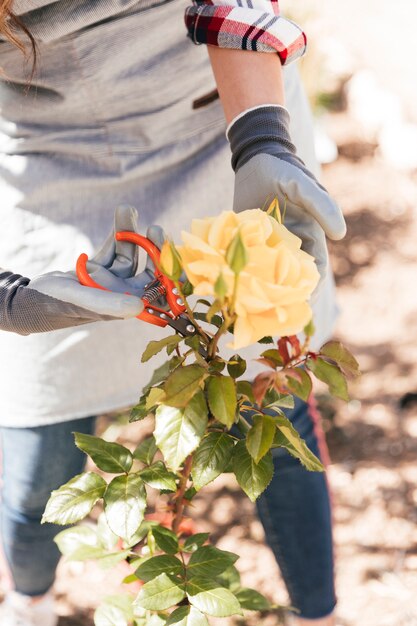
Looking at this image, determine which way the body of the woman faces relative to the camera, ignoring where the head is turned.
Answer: toward the camera
